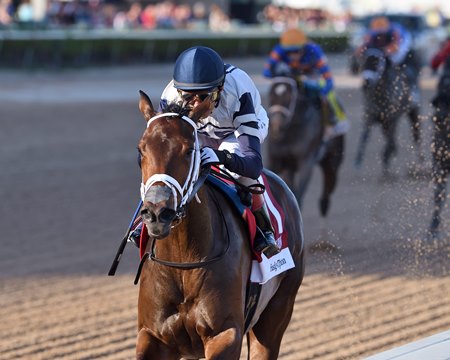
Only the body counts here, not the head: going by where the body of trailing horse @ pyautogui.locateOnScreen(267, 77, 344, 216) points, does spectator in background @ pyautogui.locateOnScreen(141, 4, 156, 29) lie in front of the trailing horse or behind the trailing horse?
behind

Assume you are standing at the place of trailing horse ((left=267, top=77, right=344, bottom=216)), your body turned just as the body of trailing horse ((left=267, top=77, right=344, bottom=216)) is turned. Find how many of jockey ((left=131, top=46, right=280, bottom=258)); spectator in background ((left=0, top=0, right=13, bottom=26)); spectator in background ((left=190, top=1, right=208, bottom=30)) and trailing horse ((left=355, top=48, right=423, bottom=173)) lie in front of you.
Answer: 1

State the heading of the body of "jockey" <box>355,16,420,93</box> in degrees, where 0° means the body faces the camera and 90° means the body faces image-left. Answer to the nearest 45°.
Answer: approximately 45°

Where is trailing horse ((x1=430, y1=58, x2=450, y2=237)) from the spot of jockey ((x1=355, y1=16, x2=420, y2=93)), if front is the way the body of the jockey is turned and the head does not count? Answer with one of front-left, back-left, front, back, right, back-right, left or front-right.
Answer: front-left

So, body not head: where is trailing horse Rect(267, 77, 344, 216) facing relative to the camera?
toward the camera

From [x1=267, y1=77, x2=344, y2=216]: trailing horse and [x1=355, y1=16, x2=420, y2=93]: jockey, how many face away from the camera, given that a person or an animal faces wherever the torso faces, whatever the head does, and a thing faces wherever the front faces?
0

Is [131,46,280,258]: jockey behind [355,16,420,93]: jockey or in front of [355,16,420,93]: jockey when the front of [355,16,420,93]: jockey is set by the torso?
in front

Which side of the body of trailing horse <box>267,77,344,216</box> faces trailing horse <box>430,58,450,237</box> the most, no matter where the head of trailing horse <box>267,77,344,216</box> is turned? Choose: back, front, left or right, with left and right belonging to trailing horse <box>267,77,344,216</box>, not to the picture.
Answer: left

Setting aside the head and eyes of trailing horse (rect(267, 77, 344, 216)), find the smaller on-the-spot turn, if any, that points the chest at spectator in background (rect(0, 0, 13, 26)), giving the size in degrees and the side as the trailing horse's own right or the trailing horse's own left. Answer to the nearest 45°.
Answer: approximately 135° to the trailing horse's own right
